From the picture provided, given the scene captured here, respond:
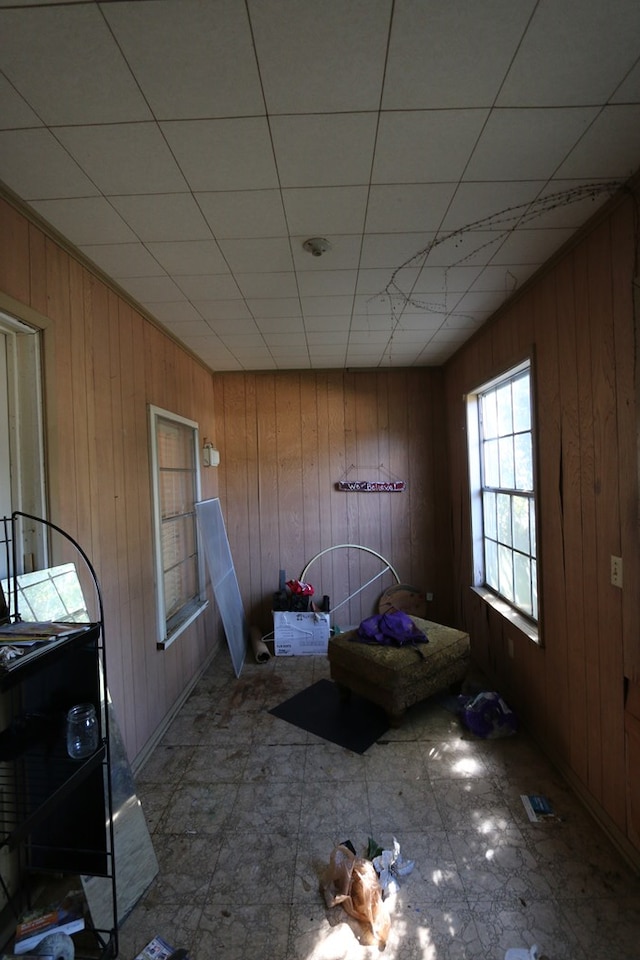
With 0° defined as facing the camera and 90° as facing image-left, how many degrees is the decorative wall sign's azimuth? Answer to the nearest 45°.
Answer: approximately 0°

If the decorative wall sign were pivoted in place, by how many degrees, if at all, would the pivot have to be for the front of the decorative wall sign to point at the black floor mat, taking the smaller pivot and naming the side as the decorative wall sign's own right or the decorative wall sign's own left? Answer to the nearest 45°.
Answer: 0° — it already faces it

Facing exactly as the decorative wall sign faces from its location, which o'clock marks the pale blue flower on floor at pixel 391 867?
The pale blue flower on floor is roughly at 12 o'clock from the decorative wall sign.

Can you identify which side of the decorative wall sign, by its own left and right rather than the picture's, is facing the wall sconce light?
right

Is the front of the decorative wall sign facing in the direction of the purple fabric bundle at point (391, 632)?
yes

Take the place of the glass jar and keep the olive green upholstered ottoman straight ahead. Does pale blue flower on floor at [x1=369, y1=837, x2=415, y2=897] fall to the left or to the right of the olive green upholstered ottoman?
right

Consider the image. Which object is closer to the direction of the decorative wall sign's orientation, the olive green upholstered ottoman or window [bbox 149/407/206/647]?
the olive green upholstered ottoman

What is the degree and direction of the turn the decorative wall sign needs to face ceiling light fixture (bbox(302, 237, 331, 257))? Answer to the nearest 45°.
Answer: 0° — it already faces it

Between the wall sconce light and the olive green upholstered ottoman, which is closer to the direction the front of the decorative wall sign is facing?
the olive green upholstered ottoman
